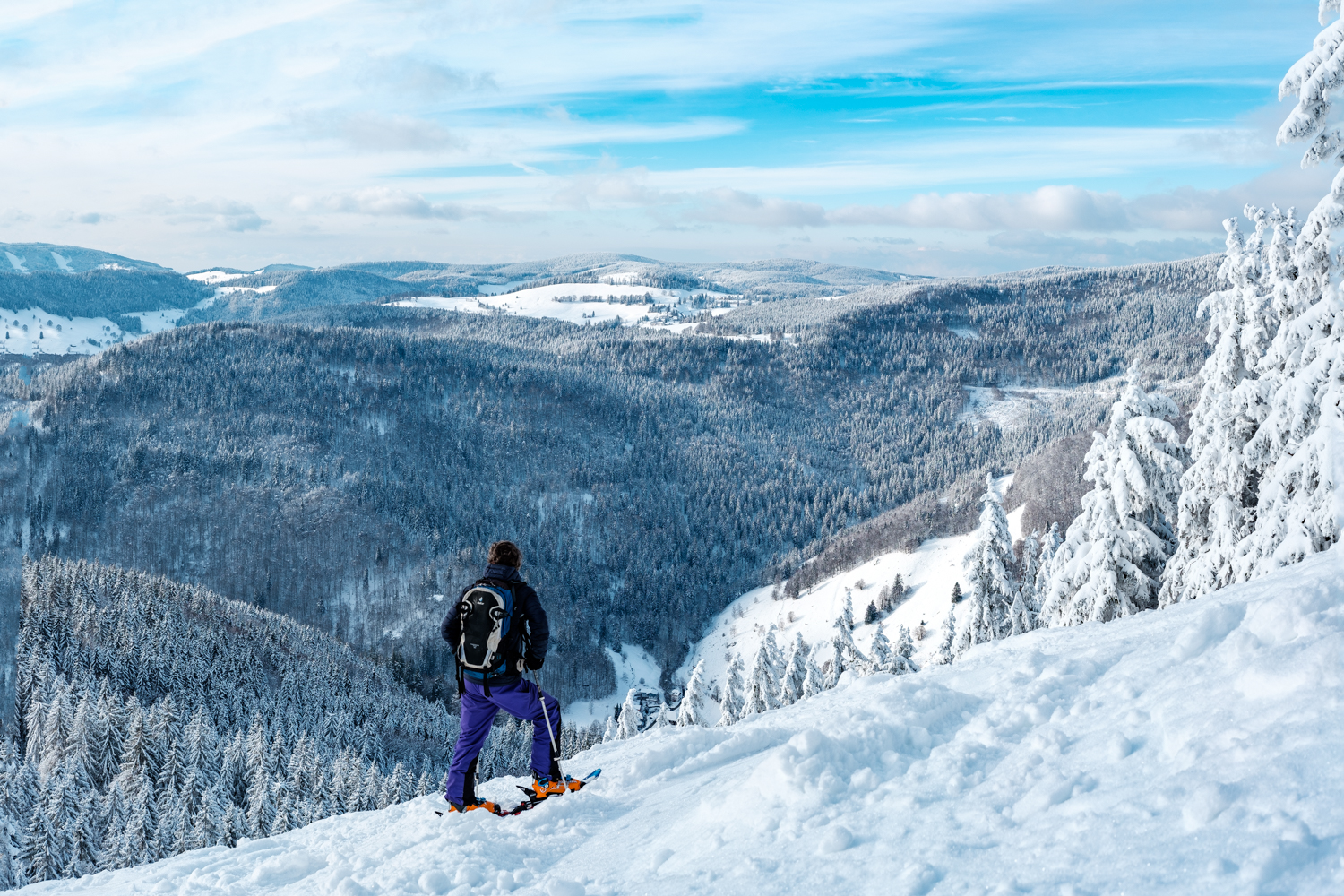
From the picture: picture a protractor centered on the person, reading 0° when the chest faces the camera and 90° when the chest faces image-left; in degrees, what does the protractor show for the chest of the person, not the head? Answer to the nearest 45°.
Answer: approximately 225°

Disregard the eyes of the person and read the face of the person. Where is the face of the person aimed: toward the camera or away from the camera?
away from the camera
